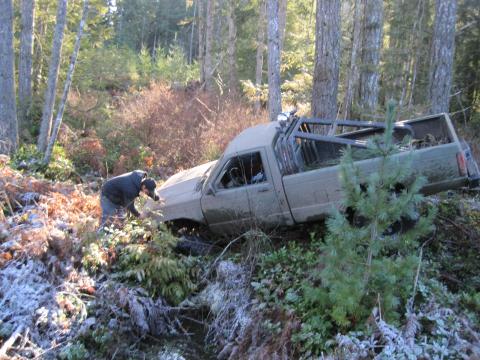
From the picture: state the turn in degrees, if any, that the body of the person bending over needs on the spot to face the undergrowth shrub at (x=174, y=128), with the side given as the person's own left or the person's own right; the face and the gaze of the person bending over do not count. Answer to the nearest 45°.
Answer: approximately 90° to the person's own left

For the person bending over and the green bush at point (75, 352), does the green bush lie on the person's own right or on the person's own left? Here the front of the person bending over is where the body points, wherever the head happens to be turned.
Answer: on the person's own right

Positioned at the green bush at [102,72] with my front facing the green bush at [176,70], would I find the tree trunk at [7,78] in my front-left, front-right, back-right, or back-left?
back-right

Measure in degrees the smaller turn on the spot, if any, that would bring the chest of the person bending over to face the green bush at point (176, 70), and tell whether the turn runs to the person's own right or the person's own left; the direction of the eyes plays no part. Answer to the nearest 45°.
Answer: approximately 90° to the person's own left

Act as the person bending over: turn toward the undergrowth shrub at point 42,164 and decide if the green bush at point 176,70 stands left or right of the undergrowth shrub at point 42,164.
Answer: right

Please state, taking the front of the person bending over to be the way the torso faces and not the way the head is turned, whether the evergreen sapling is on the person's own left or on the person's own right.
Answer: on the person's own right

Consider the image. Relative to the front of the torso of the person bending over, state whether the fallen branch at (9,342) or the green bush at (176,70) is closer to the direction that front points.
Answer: the green bush

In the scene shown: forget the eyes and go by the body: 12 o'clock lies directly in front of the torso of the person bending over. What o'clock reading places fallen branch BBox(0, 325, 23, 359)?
The fallen branch is roughly at 4 o'clock from the person bending over.

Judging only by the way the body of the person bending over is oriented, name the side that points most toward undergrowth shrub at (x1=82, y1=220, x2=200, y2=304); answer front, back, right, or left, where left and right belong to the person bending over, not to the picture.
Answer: right

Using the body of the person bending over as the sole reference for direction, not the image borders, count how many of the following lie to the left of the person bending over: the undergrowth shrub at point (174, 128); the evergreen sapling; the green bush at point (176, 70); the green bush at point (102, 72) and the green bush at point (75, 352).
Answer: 3

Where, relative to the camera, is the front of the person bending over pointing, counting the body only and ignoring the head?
to the viewer's right

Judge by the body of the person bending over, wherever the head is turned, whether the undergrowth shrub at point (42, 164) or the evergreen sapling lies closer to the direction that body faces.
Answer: the evergreen sapling

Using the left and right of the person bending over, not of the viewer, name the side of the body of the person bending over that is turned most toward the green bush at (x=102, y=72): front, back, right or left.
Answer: left
